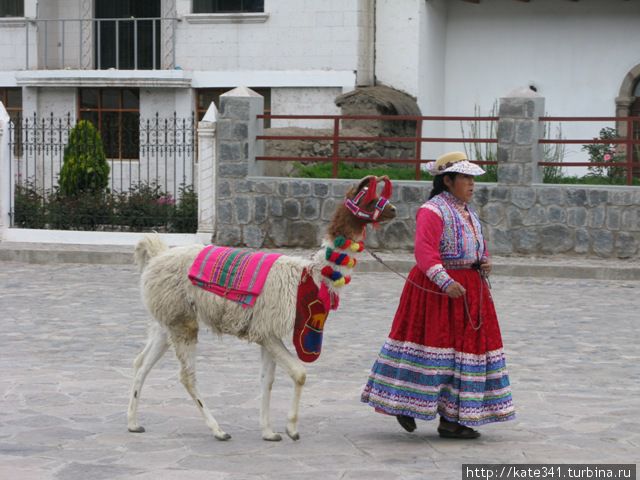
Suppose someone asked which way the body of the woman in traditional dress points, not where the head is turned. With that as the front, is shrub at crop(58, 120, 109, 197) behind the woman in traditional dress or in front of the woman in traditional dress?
behind

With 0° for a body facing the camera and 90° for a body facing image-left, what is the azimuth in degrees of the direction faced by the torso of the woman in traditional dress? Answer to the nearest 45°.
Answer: approximately 315°

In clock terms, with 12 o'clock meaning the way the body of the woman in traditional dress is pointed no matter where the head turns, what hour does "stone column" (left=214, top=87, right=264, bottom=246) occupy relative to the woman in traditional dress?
The stone column is roughly at 7 o'clock from the woman in traditional dress.

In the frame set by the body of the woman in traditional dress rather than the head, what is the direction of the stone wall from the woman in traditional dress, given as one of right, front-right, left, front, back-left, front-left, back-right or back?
back-left

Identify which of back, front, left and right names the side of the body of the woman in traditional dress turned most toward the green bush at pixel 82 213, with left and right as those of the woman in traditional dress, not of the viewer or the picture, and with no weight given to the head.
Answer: back

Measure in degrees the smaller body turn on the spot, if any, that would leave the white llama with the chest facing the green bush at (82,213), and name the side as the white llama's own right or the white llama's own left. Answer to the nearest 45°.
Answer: approximately 90° to the white llama's own left

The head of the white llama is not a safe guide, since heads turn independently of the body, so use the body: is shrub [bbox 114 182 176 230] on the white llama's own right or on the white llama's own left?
on the white llama's own left

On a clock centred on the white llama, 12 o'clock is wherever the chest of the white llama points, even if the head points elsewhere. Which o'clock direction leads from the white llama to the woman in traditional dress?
The woman in traditional dress is roughly at 12 o'clock from the white llama.

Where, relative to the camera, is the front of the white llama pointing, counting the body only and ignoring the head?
to the viewer's right
